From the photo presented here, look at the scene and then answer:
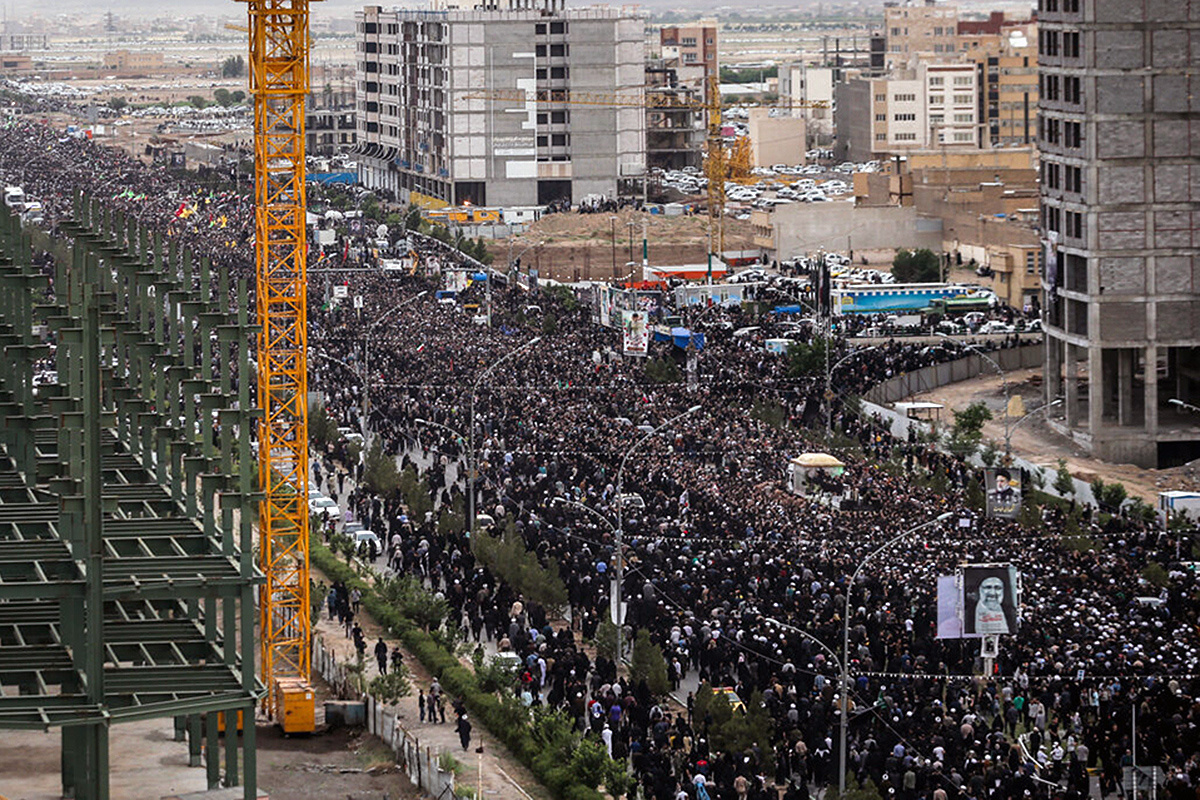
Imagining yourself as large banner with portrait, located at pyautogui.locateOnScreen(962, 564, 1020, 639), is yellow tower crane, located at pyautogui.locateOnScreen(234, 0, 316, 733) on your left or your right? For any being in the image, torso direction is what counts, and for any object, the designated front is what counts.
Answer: on your right

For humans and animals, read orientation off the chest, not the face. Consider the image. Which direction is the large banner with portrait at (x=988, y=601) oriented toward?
toward the camera

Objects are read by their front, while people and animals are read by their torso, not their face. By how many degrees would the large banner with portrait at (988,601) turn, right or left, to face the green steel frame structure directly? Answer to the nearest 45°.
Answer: approximately 45° to its right

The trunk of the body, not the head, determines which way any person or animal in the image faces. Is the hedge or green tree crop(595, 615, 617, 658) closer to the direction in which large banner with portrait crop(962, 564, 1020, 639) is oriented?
the hedge

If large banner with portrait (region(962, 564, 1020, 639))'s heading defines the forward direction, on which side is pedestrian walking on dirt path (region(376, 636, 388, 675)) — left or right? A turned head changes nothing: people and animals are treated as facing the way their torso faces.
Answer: on its right

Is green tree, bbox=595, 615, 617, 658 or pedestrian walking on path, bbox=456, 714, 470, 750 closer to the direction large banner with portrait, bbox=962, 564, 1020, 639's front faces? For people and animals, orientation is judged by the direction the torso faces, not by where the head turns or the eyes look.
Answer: the pedestrian walking on path

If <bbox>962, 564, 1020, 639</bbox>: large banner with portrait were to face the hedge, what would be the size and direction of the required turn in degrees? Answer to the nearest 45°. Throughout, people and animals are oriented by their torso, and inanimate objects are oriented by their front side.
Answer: approximately 90° to its right

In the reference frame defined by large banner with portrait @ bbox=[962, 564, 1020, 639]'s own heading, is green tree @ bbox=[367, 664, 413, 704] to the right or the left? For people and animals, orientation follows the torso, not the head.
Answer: on its right

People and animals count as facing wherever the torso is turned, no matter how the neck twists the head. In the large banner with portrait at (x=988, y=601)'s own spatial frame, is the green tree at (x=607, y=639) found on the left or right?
on its right

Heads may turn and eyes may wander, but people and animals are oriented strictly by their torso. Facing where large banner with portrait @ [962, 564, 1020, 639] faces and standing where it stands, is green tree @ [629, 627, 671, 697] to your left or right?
on your right
